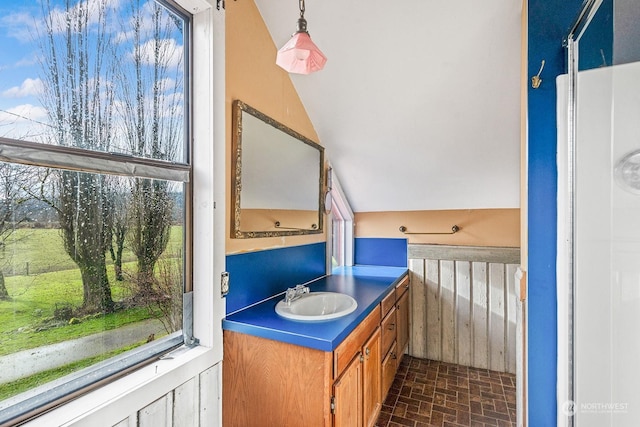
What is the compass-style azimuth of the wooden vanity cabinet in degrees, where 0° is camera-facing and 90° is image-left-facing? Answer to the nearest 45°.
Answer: approximately 315°

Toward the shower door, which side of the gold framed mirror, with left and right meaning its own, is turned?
front

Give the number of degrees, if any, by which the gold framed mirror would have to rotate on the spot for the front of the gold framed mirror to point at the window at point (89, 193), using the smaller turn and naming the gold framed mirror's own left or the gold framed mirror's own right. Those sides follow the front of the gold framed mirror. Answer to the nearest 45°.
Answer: approximately 90° to the gold framed mirror's own right

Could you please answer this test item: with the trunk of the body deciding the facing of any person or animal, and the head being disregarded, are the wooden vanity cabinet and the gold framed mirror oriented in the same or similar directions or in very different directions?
same or similar directions

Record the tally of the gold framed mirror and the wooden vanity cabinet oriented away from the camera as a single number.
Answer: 0

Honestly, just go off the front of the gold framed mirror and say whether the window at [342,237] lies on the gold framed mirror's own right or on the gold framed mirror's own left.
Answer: on the gold framed mirror's own left

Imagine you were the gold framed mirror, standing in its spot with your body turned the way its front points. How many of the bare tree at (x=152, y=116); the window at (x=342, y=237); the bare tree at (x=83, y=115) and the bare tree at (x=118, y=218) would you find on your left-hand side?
4
